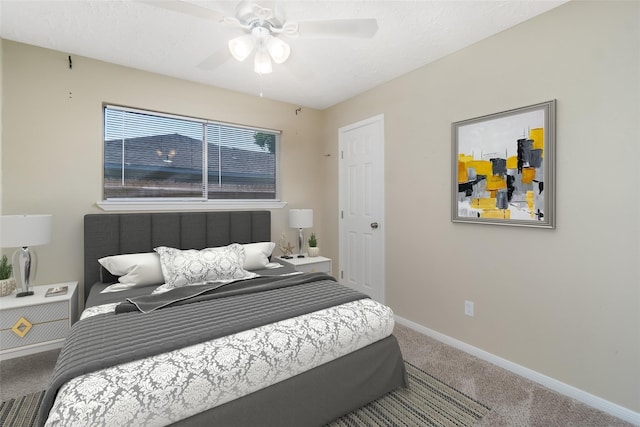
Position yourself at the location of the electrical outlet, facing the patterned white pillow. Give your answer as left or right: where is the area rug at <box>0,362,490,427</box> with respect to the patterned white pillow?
left

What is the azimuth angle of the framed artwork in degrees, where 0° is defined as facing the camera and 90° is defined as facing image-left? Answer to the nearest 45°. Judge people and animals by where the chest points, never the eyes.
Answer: approximately 45°

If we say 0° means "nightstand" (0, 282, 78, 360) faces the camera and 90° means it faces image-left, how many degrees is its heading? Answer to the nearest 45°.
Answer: approximately 0°

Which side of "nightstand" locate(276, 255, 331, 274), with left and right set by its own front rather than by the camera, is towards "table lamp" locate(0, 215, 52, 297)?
right

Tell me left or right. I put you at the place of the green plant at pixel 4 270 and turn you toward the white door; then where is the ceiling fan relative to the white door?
right

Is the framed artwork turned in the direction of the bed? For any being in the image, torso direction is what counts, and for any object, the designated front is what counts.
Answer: yes

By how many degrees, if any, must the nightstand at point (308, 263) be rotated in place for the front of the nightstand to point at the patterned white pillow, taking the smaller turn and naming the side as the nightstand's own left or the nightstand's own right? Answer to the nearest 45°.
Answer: approximately 90° to the nightstand's own right

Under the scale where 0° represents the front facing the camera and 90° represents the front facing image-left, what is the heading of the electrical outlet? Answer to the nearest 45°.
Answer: approximately 45°
